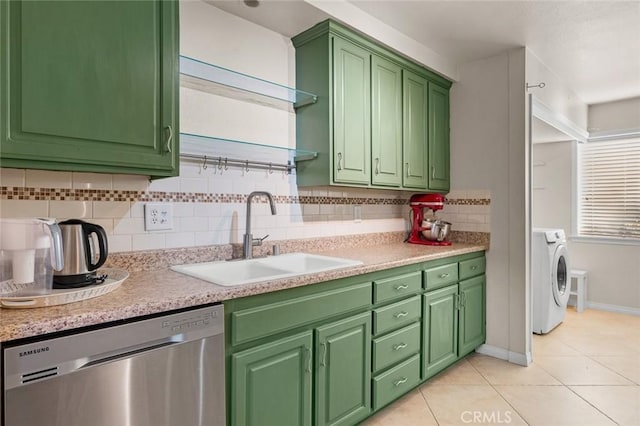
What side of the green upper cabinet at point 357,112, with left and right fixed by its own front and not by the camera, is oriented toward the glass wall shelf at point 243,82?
right

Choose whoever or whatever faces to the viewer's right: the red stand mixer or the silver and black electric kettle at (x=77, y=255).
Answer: the red stand mixer

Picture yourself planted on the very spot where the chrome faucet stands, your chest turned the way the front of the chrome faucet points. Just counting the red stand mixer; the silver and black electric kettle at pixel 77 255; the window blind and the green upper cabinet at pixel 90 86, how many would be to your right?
2

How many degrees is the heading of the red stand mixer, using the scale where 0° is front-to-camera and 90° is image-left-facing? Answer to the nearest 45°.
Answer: approximately 270°

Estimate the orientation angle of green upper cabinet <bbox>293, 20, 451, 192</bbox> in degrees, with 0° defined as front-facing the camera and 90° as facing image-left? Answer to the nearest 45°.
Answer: approximately 315°

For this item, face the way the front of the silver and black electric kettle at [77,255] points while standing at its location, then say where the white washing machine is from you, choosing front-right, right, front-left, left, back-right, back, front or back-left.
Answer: back

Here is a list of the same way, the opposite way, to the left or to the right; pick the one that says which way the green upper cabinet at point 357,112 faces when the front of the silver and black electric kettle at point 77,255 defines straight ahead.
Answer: to the left

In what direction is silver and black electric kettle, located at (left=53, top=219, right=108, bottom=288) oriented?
to the viewer's left

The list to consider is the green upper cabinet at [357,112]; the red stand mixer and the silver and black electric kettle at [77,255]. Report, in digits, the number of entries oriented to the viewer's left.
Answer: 1

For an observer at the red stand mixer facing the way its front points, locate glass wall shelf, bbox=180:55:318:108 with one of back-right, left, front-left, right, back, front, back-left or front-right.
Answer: back-right

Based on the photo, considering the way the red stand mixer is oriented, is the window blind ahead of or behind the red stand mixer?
ahead

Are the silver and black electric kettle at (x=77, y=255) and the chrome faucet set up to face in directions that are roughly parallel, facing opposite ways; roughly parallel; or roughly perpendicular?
roughly perpendicular

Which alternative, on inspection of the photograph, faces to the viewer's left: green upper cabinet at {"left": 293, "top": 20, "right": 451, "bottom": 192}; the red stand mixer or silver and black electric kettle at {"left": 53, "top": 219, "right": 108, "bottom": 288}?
the silver and black electric kettle

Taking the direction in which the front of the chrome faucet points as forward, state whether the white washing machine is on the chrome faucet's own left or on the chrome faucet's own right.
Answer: on the chrome faucet's own left
